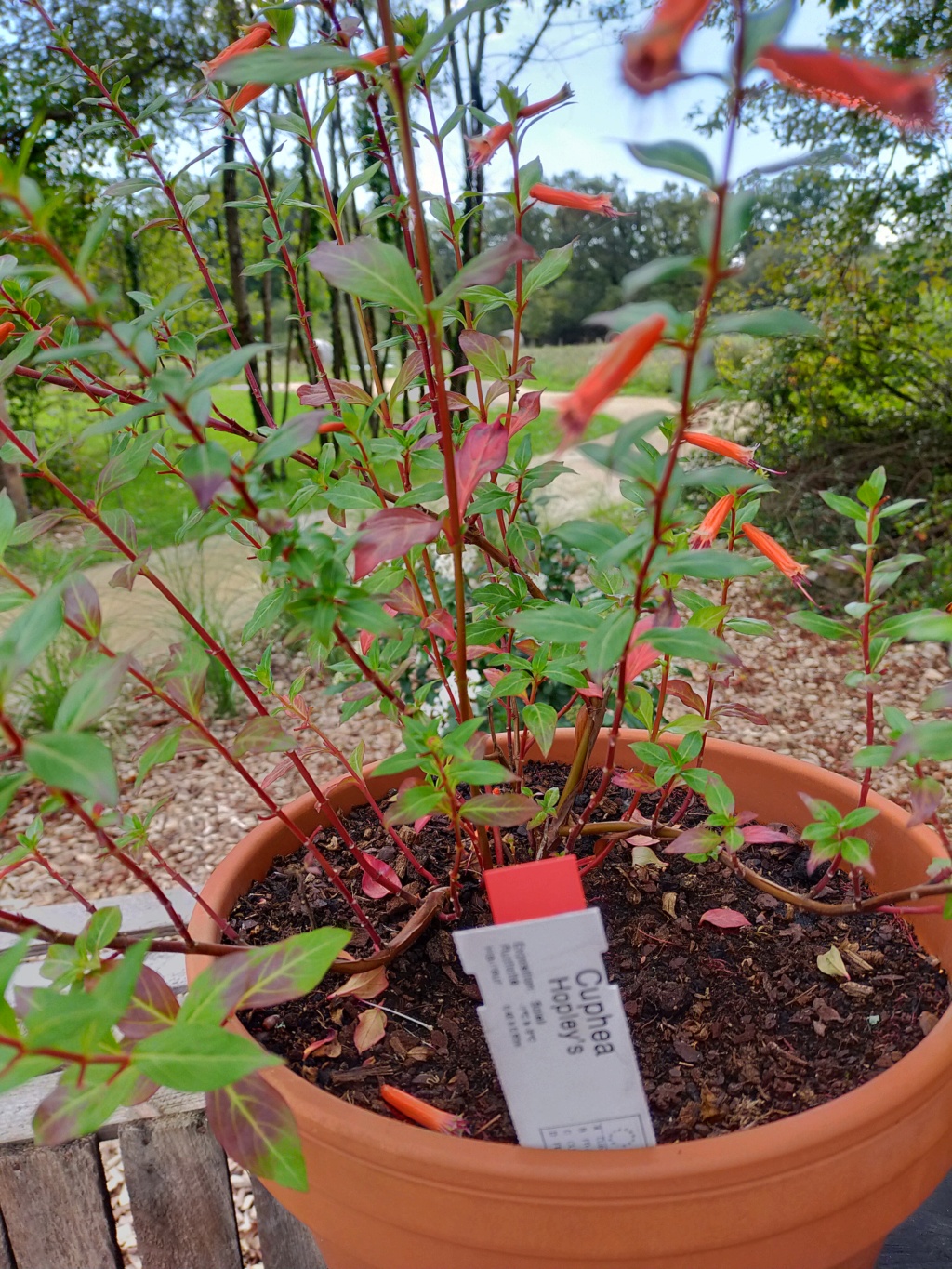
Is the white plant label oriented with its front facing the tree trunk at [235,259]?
no

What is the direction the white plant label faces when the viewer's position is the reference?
facing the viewer

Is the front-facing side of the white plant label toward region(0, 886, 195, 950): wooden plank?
no
